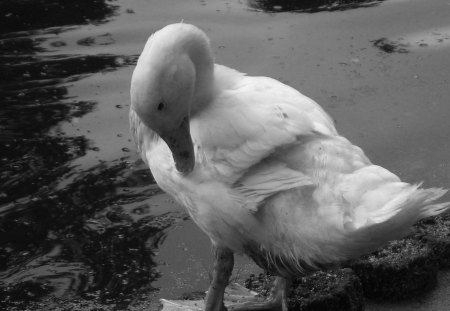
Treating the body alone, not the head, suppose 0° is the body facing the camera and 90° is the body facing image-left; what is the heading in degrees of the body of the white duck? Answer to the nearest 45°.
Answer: approximately 90°

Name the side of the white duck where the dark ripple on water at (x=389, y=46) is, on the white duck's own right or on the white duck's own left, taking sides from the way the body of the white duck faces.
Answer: on the white duck's own right

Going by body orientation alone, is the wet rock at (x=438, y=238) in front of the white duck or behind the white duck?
behind
